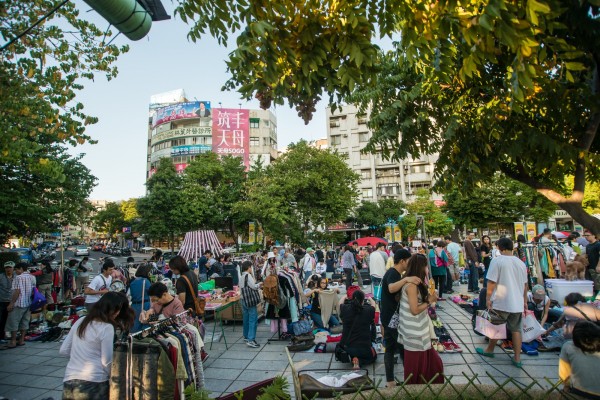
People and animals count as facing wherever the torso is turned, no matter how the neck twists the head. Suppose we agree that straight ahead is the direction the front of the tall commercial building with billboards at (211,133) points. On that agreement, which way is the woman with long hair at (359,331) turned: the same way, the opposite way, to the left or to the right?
the opposite way

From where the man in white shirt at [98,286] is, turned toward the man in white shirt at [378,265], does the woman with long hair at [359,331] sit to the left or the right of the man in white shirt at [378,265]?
right

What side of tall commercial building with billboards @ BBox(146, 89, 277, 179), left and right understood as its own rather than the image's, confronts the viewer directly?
front

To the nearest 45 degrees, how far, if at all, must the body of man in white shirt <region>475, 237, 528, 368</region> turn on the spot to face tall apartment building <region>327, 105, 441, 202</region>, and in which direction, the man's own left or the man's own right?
approximately 45° to the man's own right

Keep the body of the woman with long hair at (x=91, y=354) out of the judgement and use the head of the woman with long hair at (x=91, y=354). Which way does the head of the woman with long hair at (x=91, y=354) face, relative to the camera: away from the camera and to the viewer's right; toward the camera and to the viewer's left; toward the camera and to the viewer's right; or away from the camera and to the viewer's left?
away from the camera and to the viewer's right

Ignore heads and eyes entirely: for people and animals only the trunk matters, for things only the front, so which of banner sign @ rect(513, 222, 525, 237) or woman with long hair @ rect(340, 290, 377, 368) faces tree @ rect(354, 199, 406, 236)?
the woman with long hair

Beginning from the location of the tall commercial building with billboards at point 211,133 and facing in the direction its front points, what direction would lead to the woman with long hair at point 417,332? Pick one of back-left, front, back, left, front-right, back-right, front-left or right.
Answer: front

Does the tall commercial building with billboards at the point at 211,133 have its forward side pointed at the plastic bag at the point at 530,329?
yes

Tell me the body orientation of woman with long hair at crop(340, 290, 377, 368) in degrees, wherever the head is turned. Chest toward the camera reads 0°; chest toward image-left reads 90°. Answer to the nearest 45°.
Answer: approximately 180°

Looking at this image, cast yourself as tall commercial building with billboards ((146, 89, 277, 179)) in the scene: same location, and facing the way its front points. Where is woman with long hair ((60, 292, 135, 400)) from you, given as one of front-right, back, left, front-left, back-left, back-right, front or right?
front

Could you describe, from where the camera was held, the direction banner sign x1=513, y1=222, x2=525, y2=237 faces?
facing the viewer

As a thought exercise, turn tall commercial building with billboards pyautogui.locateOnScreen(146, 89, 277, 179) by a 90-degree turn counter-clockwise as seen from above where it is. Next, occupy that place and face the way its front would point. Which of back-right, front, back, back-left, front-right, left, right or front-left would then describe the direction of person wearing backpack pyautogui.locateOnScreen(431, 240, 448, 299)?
right

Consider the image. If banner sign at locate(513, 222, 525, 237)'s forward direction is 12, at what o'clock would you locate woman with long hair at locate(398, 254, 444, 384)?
The woman with long hair is roughly at 12 o'clock from the banner sign.
